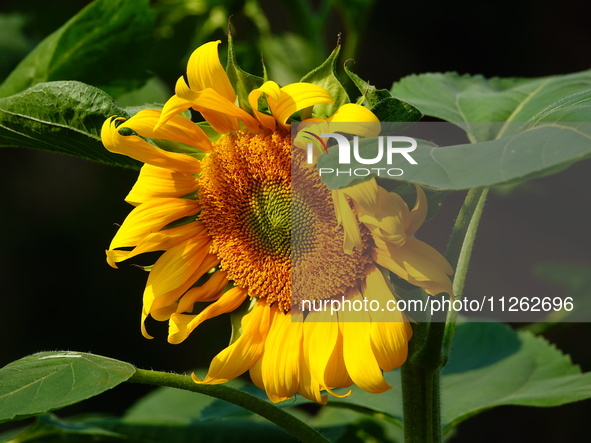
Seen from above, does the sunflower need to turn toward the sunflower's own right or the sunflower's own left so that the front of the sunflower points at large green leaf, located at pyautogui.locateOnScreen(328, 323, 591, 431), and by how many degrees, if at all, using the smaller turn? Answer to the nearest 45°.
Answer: approximately 135° to the sunflower's own left

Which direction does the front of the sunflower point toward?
toward the camera
